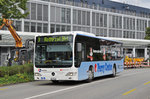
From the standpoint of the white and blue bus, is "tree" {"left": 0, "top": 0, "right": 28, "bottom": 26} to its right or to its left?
on its right

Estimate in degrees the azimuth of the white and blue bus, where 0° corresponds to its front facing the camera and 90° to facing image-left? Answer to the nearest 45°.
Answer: approximately 45°
